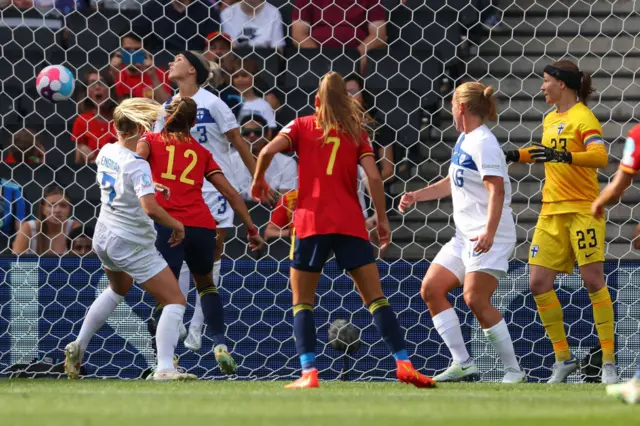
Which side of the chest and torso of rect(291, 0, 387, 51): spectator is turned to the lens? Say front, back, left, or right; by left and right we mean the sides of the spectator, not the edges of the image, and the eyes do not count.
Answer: front

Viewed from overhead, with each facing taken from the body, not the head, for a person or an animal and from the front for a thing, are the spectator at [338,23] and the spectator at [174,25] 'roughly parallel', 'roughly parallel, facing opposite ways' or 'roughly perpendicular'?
roughly parallel

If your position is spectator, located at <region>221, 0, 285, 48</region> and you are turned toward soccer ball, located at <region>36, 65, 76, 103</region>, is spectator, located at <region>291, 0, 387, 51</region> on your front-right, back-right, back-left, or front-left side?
back-left

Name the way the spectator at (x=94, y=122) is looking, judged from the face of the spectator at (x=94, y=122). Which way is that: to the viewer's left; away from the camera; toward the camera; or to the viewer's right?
toward the camera

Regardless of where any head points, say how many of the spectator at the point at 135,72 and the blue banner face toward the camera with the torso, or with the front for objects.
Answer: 2

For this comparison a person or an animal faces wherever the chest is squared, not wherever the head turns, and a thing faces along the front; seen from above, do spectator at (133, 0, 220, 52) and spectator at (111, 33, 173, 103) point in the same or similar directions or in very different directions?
same or similar directions

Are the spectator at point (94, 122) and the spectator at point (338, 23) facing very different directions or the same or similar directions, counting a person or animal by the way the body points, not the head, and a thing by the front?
same or similar directions

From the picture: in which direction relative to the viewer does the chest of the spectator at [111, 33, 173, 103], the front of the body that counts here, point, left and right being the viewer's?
facing the viewer

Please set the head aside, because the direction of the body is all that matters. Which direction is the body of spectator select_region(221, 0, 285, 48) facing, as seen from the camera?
toward the camera

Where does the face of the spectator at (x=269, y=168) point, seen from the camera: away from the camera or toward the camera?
toward the camera

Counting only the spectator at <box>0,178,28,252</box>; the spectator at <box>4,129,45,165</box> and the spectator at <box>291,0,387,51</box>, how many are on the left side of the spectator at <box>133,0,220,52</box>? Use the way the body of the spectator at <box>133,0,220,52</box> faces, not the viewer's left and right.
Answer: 1

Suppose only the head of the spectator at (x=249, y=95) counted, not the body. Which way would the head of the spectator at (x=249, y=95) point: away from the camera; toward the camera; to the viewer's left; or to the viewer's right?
toward the camera
